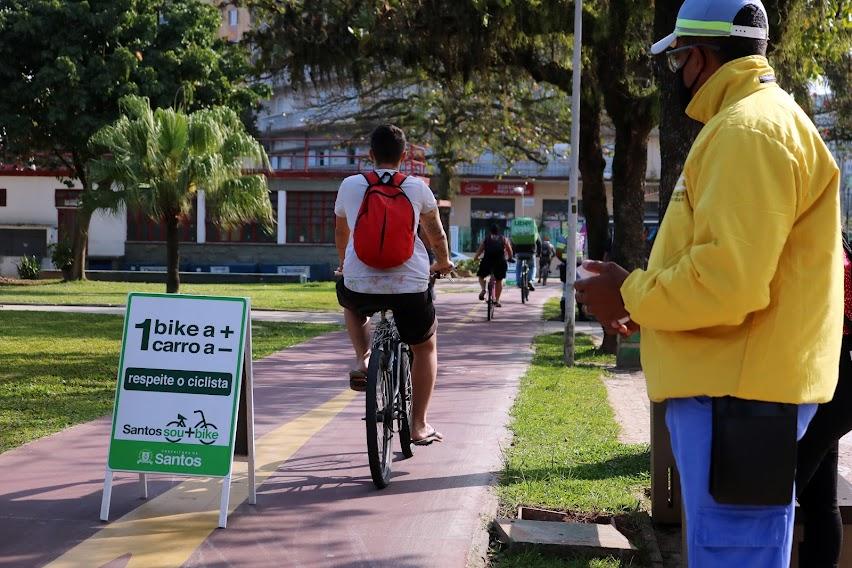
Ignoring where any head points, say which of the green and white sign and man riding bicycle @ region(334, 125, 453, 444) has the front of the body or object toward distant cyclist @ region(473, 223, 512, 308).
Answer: the man riding bicycle

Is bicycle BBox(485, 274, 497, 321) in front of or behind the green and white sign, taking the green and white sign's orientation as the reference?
behind

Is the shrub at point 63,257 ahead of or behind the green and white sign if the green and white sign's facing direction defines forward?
behind

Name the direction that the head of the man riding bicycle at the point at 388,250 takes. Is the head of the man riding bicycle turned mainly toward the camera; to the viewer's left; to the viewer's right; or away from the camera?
away from the camera

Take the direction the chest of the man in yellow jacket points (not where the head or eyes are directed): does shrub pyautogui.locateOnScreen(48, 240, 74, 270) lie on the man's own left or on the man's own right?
on the man's own right

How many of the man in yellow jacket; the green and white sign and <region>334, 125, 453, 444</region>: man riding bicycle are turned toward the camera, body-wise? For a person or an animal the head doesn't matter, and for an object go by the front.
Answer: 1

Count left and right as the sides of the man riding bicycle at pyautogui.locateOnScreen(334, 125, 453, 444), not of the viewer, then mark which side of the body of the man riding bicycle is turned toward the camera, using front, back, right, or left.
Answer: back

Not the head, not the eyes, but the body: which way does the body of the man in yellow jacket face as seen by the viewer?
to the viewer's left

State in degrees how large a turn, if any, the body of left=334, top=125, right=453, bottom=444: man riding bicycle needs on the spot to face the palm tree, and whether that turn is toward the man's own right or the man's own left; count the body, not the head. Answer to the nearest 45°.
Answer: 0° — they already face it

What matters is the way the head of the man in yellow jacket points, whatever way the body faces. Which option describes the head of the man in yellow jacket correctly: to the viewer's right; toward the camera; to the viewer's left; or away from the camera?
to the viewer's left
